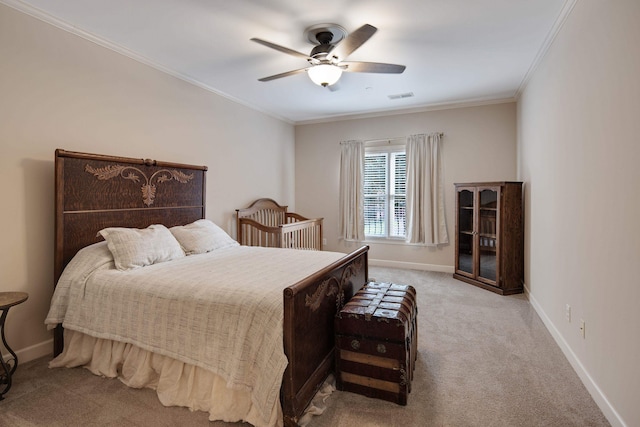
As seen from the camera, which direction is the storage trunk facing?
to the viewer's right

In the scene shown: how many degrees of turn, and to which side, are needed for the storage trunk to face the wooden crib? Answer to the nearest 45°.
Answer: approximately 135° to its left

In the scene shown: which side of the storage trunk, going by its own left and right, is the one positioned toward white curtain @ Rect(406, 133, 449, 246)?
left

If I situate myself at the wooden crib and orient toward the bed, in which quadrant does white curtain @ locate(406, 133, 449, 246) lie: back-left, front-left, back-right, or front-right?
back-left

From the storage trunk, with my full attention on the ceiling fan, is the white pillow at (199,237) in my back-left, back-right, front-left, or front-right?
front-left

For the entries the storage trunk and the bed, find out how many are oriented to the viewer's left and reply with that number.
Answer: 0

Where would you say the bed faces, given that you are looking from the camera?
facing the viewer and to the right of the viewer

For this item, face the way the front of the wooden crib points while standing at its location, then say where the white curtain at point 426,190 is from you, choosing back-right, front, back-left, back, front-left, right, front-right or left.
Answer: front-left

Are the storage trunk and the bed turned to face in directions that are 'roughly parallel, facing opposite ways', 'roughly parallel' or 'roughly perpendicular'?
roughly parallel

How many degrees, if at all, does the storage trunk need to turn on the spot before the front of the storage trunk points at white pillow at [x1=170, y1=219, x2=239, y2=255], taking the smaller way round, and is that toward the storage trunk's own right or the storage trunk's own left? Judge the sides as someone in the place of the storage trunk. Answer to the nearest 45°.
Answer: approximately 135° to the storage trunk's own left

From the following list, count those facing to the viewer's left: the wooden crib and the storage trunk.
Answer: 0

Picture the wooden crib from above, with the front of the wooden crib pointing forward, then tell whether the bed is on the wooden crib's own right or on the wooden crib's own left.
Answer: on the wooden crib's own right

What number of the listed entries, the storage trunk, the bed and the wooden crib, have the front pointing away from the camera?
0

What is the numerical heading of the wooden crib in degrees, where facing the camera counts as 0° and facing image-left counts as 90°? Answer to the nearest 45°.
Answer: approximately 315°
